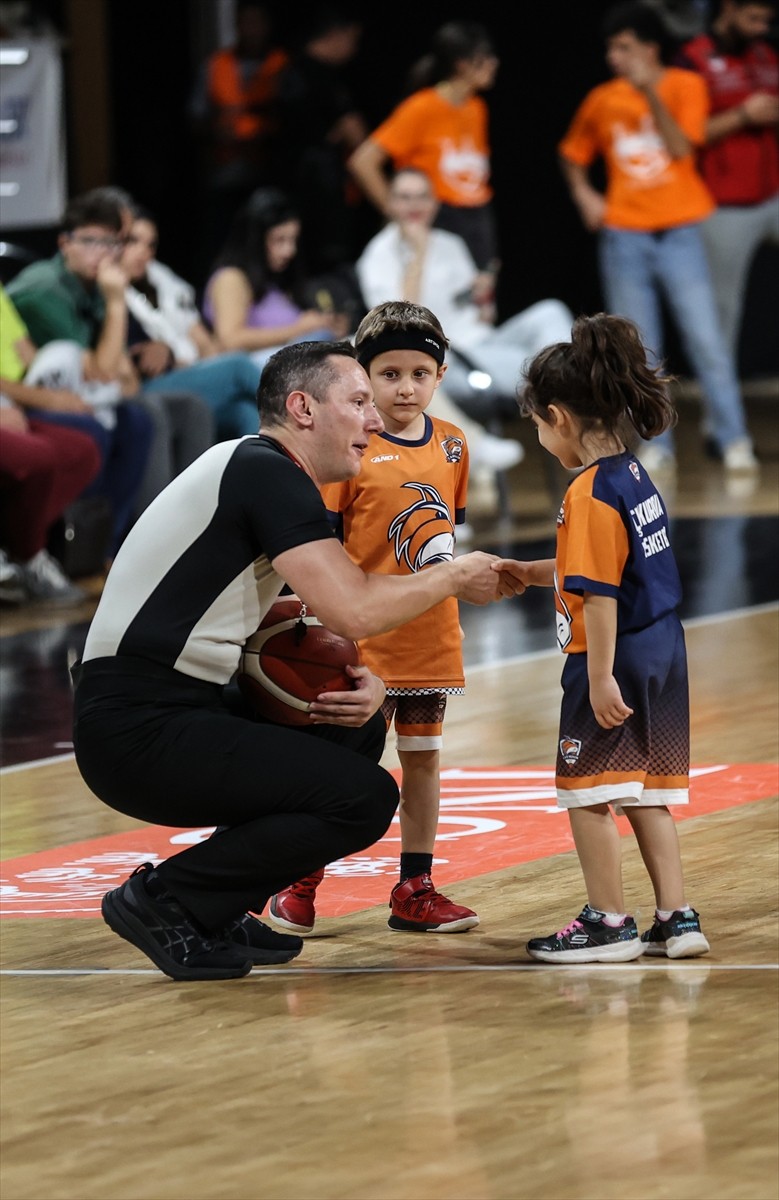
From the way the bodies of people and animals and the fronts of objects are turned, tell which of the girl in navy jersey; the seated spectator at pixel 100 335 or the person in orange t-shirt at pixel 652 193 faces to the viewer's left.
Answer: the girl in navy jersey

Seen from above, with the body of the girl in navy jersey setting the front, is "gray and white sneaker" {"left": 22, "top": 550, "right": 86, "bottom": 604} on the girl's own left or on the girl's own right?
on the girl's own right

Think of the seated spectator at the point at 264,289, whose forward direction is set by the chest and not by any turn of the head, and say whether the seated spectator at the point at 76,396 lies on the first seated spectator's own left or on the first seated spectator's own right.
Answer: on the first seated spectator's own right

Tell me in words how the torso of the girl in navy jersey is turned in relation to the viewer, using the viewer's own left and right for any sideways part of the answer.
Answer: facing to the left of the viewer

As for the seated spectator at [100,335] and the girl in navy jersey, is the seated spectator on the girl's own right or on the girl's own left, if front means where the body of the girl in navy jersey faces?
on the girl's own right

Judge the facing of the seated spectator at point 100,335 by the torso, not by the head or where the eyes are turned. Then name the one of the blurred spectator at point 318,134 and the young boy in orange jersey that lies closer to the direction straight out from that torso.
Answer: the young boy in orange jersey

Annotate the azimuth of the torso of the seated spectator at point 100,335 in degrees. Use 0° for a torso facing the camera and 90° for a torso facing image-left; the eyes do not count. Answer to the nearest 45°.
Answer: approximately 315°

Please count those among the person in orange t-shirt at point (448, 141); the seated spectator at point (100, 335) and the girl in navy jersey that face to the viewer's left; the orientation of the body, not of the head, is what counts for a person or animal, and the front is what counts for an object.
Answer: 1

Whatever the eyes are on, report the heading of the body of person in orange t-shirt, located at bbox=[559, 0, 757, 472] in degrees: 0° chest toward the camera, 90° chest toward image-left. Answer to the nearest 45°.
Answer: approximately 0°

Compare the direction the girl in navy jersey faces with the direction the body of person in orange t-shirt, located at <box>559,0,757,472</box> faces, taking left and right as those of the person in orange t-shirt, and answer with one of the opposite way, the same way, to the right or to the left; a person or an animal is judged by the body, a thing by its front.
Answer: to the right

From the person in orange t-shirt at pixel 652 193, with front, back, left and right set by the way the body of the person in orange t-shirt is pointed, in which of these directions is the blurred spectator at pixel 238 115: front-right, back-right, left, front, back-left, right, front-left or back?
back-right

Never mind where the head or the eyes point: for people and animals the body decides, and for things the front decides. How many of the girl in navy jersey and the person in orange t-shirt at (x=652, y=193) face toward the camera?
1

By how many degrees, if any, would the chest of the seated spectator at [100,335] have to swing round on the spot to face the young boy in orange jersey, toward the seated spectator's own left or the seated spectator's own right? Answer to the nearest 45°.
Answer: approximately 45° to the seated spectator's own right

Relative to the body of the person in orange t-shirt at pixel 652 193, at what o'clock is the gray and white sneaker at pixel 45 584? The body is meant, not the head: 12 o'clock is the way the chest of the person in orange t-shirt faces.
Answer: The gray and white sneaker is roughly at 1 o'clock from the person in orange t-shirt.

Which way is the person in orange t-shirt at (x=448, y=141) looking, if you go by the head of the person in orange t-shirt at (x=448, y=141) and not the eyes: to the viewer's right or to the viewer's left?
to the viewer's right

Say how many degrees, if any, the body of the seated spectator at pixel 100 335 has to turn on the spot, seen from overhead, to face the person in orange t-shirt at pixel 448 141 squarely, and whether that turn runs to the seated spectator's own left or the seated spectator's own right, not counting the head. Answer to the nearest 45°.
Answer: approximately 90° to the seated spectator's own left
